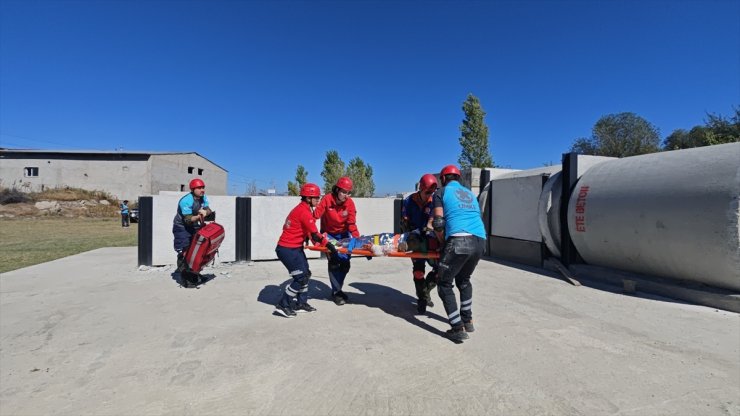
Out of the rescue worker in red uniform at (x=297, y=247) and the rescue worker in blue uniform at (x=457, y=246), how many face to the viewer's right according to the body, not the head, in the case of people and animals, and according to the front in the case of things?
1

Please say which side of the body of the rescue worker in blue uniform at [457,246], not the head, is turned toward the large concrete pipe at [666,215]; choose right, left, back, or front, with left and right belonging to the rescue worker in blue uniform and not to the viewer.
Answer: right

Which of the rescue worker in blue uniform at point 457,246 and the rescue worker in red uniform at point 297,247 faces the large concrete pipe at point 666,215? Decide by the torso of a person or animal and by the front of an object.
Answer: the rescue worker in red uniform

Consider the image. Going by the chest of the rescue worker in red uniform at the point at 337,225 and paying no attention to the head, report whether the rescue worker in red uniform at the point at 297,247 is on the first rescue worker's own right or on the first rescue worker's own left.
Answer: on the first rescue worker's own right

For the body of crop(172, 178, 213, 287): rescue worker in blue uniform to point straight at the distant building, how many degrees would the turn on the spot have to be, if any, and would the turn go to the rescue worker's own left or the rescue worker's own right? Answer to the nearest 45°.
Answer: approximately 135° to the rescue worker's own left

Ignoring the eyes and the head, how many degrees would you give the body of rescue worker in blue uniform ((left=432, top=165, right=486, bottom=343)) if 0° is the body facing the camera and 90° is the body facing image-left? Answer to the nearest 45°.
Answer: approximately 135°

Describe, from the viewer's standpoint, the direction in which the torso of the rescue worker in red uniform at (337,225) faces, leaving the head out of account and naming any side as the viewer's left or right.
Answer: facing the viewer and to the right of the viewer

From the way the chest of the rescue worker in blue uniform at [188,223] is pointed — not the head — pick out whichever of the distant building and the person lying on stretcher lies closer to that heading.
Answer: the person lying on stretcher

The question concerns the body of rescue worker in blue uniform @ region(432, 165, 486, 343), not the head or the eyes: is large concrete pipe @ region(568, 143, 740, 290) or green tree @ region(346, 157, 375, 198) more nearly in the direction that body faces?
the green tree

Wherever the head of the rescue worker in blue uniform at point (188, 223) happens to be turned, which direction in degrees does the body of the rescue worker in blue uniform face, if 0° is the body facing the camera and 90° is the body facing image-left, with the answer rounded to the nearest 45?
approximately 315°

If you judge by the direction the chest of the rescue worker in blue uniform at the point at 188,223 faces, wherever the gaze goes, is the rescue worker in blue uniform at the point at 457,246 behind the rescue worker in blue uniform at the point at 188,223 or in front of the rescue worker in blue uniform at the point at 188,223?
in front

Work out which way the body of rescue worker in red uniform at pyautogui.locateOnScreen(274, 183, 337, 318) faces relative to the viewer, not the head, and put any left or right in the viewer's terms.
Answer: facing to the right of the viewer

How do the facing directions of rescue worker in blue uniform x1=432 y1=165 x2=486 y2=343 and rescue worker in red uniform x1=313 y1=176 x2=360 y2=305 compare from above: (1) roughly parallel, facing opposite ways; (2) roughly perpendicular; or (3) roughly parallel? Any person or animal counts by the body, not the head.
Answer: roughly parallel, facing opposite ways

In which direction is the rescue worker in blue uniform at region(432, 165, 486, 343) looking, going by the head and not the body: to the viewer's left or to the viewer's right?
to the viewer's left
